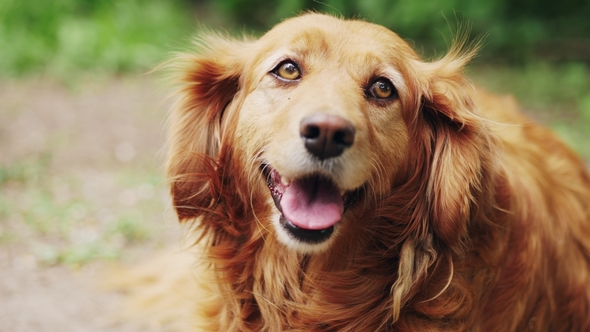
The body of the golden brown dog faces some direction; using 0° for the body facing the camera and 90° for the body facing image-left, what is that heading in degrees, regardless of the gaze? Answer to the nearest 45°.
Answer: approximately 45°
